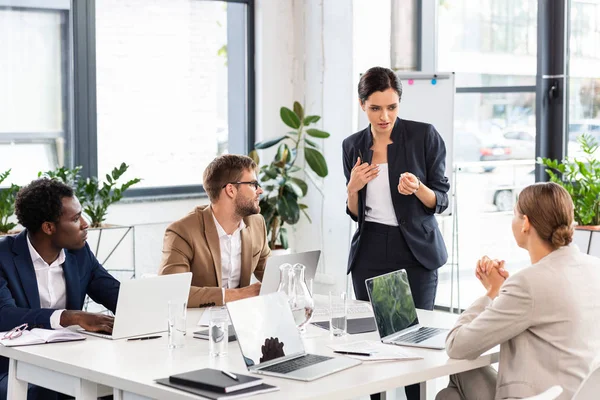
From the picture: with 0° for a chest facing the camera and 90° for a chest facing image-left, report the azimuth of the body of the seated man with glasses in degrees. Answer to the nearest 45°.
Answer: approximately 315°

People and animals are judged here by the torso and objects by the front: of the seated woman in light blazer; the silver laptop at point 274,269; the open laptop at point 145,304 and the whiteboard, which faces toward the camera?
the whiteboard

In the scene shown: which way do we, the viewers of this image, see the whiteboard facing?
facing the viewer

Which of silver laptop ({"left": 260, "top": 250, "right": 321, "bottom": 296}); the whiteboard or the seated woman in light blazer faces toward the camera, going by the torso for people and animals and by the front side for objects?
the whiteboard

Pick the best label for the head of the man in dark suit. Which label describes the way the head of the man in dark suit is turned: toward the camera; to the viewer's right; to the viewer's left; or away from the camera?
to the viewer's right

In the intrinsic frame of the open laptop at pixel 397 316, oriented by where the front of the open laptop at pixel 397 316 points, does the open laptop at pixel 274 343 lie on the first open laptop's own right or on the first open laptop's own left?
on the first open laptop's own right

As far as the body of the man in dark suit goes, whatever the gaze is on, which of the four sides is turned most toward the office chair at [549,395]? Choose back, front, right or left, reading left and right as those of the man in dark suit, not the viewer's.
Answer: front

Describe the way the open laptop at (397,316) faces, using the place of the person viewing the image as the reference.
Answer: facing the viewer and to the right of the viewer

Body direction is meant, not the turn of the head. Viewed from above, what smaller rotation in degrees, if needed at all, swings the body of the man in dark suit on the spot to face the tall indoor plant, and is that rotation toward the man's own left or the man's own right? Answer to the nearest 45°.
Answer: approximately 90° to the man's own left

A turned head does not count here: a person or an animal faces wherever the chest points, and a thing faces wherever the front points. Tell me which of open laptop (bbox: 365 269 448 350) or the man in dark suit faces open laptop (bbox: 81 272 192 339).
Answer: the man in dark suit

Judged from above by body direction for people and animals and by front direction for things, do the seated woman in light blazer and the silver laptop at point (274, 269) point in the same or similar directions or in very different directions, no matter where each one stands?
same or similar directions

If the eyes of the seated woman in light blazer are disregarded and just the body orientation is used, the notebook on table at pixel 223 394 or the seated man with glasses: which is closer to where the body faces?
the seated man with glasses

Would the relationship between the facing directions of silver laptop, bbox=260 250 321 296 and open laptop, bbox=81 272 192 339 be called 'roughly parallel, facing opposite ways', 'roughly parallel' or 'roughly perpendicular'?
roughly parallel

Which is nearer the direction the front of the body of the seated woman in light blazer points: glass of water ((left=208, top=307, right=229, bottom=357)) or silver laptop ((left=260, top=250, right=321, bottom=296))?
the silver laptop

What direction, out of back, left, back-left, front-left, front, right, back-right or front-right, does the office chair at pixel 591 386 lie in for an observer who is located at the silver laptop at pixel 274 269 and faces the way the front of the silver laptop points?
back

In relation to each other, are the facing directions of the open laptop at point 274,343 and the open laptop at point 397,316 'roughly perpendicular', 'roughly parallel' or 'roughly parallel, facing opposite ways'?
roughly parallel

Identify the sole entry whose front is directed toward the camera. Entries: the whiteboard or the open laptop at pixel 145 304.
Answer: the whiteboard

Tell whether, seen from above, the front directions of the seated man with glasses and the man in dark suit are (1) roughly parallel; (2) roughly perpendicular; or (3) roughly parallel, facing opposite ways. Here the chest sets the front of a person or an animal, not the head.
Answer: roughly parallel

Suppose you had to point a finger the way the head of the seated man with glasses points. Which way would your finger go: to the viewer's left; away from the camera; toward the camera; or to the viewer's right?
to the viewer's right
